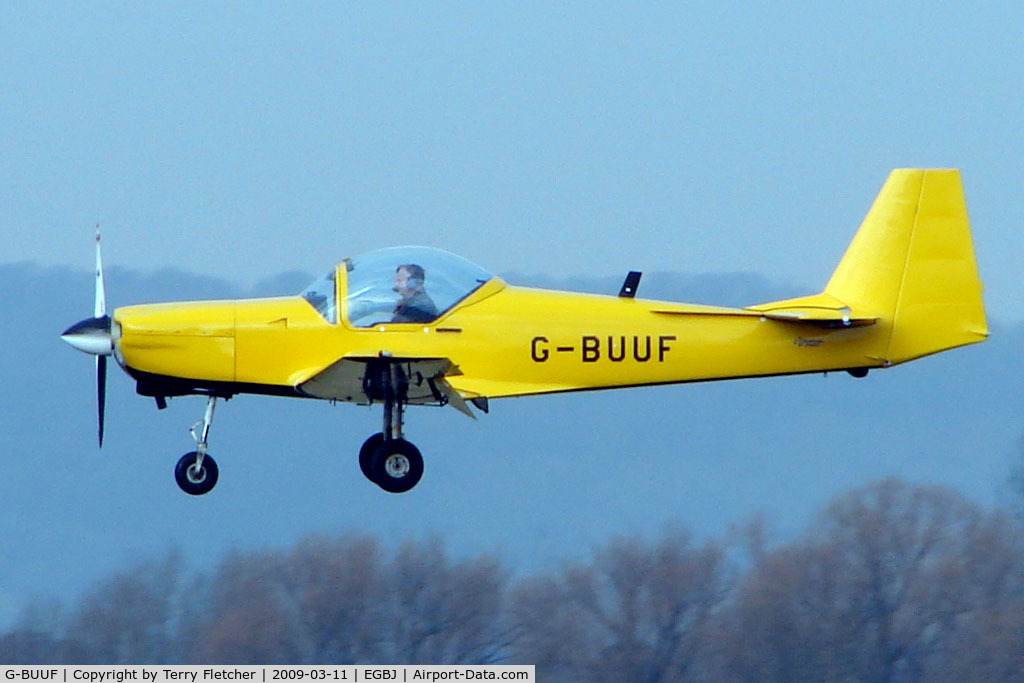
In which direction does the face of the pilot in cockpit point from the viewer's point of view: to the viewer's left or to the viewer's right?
to the viewer's left

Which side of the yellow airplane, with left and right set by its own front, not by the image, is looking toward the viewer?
left

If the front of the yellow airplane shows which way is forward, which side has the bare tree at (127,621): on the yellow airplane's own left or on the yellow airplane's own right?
on the yellow airplane's own right

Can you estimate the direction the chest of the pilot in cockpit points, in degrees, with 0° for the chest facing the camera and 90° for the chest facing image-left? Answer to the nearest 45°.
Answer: approximately 90°

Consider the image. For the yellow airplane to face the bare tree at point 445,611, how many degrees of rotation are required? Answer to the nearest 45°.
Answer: approximately 90° to its right
